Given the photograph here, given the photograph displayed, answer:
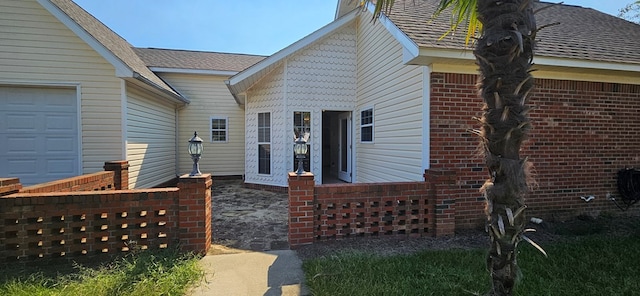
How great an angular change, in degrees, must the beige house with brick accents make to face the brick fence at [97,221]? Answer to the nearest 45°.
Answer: approximately 45° to its right

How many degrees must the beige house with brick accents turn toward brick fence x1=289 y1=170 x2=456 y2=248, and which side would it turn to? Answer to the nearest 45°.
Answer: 0° — it already faces it

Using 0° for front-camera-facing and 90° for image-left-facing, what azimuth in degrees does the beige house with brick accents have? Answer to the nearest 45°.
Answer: approximately 0°
